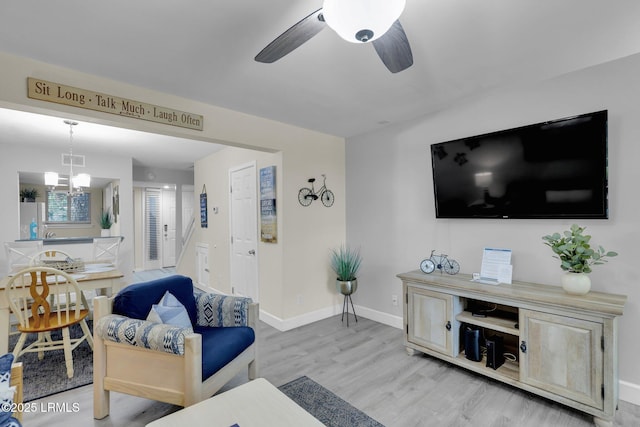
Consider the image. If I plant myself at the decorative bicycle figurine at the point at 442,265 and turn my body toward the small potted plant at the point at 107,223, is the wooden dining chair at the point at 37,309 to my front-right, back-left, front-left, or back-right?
front-left

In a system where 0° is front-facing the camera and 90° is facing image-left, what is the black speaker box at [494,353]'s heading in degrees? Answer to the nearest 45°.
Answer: approximately 45°

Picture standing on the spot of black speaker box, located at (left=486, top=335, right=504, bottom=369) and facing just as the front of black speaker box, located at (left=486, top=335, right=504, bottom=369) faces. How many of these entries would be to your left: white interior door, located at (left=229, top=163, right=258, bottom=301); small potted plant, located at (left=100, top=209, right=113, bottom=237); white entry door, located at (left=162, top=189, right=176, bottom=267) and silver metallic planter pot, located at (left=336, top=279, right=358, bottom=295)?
0

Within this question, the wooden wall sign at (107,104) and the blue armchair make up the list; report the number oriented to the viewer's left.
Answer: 0

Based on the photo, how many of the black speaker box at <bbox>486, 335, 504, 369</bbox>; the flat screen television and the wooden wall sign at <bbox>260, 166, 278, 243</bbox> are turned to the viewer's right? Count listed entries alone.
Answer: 0

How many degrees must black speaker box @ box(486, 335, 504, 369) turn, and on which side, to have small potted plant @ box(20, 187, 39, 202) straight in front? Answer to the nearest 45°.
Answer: approximately 45° to its right

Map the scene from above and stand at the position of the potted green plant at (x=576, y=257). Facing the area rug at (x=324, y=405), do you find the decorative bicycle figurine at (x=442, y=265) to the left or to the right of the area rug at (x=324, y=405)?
right

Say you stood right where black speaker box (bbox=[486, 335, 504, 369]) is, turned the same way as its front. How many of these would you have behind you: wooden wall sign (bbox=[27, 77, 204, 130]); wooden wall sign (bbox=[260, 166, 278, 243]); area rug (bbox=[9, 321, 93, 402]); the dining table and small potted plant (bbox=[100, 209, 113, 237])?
0

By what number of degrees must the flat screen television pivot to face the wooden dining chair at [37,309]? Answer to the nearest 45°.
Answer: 0° — it already faces it

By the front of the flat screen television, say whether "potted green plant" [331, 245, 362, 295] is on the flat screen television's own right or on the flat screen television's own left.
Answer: on the flat screen television's own right

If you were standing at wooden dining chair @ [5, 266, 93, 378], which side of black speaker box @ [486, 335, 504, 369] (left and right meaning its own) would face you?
front

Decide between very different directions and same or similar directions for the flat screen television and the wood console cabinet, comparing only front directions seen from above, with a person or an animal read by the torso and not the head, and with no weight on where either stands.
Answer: same or similar directions

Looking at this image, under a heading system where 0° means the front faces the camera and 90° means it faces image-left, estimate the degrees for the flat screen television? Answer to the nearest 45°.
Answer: approximately 45°

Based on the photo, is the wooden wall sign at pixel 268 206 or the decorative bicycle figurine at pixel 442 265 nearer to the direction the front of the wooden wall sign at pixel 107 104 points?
the decorative bicycle figurine

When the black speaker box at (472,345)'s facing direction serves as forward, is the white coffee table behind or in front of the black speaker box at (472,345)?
in front

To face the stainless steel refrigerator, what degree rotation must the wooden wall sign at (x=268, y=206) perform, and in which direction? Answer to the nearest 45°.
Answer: approximately 90° to its right

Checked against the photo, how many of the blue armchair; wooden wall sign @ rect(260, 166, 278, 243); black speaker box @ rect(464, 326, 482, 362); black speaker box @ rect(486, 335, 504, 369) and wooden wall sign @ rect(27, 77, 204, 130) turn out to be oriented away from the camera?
0

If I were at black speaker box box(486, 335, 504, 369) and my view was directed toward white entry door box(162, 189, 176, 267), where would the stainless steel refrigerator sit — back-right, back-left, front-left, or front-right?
front-left

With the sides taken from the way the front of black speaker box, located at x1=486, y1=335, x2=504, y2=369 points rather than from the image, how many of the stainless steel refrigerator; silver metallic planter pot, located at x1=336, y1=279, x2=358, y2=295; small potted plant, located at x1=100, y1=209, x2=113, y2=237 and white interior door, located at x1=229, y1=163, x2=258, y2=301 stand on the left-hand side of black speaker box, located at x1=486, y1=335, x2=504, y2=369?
0
